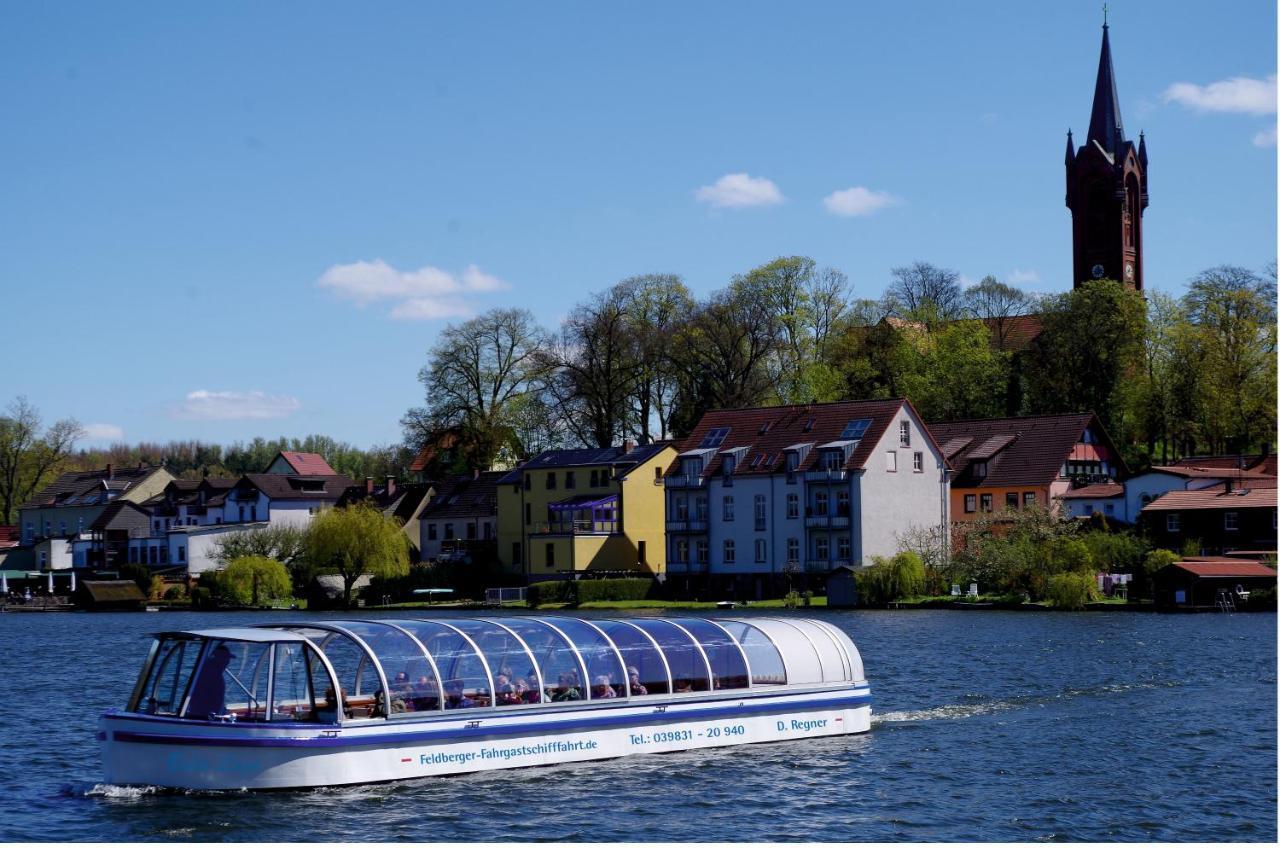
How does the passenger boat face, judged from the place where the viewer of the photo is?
facing the viewer and to the left of the viewer
